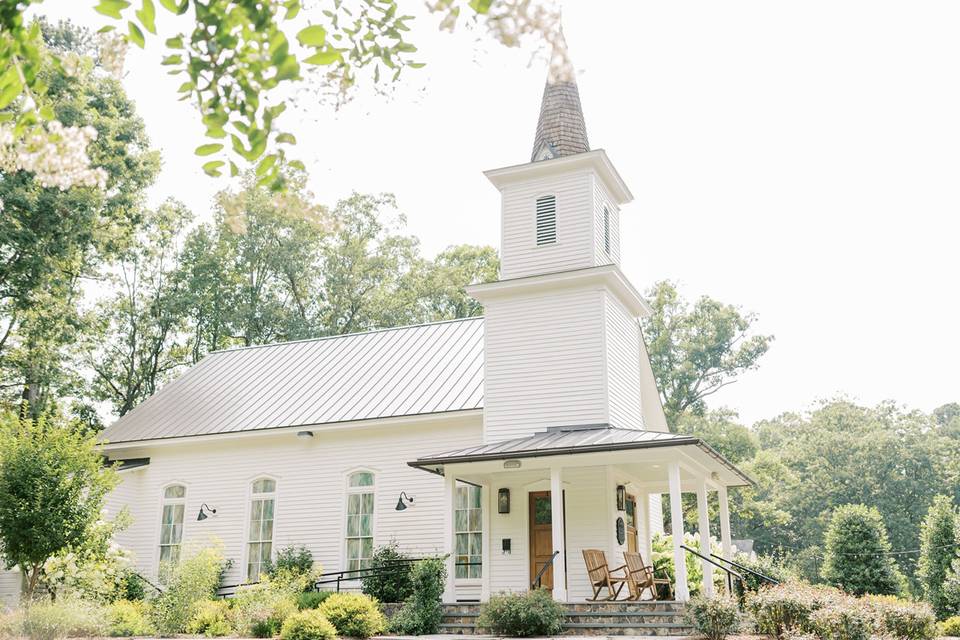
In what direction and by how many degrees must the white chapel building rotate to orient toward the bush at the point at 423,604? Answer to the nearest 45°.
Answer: approximately 45° to its right

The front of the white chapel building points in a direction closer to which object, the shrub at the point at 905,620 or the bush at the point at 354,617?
the shrub

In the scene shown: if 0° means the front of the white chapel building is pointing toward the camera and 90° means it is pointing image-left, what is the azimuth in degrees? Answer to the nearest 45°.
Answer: approximately 315°

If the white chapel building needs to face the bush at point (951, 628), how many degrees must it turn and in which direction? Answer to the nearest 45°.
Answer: approximately 45° to its left
